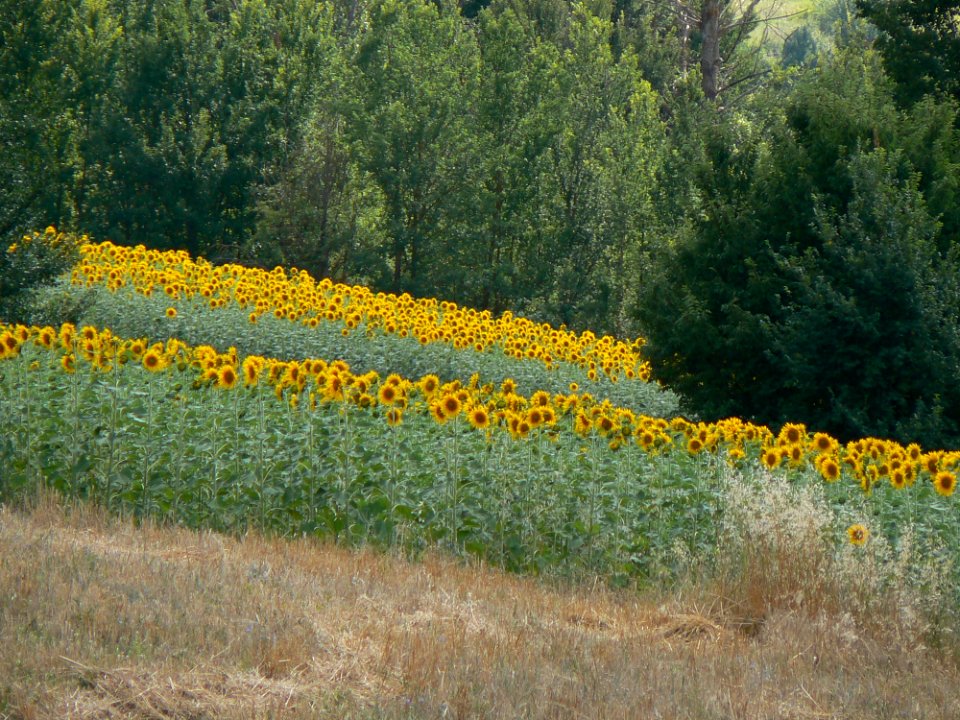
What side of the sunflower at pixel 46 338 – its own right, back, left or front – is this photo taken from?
front

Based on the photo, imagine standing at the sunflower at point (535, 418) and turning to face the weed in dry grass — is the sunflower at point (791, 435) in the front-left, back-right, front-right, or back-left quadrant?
front-left

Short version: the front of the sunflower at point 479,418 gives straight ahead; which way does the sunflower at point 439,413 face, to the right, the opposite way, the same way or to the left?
the same way

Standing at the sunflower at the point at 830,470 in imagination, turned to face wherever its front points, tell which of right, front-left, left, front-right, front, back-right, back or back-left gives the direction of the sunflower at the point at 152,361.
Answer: right

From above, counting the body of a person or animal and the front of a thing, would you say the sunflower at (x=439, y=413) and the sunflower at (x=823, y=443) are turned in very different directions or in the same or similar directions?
same or similar directions

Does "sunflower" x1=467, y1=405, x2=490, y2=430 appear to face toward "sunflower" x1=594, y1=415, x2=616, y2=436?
no

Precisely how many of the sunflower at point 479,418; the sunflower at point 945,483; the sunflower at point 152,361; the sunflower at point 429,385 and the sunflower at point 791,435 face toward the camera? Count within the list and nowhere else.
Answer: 5

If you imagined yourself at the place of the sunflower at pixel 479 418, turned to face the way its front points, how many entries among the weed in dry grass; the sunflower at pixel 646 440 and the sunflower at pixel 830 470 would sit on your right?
0

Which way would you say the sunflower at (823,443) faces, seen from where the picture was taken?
facing the viewer

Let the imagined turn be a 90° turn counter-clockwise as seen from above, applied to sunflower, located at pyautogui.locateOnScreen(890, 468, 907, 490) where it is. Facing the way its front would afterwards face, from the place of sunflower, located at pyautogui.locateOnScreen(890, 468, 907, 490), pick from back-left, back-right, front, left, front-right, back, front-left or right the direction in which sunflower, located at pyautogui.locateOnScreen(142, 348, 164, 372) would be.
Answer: back

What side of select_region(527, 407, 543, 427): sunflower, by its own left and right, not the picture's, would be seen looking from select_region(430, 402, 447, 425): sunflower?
right

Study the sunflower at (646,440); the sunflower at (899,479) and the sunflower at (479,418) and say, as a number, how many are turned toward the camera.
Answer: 3

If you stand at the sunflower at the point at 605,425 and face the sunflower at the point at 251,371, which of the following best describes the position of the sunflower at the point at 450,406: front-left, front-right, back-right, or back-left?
front-left

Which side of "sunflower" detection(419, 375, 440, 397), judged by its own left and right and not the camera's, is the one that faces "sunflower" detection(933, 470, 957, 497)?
left

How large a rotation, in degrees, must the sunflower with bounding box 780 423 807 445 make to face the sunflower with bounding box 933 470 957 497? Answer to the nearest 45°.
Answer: approximately 45° to its left

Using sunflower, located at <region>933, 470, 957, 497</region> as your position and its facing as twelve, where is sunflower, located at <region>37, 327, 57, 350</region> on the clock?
sunflower, located at <region>37, 327, 57, 350</region> is roughly at 3 o'clock from sunflower, located at <region>933, 470, 957, 497</region>.

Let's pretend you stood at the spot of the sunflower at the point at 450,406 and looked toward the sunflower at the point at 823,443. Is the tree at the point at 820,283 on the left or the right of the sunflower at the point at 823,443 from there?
left

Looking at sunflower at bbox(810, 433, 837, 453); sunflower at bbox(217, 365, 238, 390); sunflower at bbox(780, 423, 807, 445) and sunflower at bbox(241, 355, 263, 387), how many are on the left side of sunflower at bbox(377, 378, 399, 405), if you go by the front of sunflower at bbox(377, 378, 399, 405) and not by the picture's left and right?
2

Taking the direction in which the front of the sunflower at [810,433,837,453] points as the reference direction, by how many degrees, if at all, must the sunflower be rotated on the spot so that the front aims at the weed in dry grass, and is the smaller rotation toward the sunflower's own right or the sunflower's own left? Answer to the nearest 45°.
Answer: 0° — it already faces it
